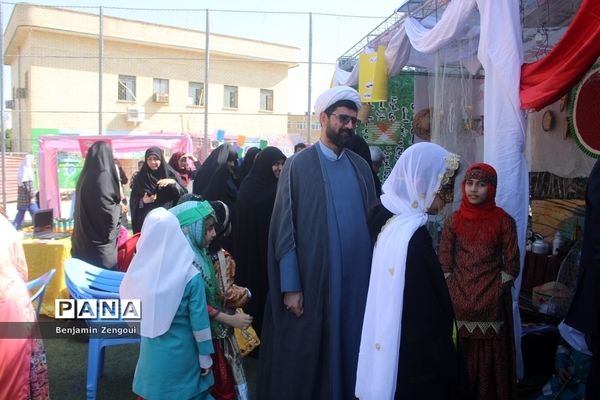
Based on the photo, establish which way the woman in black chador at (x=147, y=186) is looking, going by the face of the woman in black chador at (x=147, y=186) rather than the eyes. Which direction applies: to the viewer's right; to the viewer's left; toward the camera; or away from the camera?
toward the camera

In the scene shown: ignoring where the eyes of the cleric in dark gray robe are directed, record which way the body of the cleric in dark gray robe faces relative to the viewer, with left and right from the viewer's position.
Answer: facing the viewer and to the right of the viewer

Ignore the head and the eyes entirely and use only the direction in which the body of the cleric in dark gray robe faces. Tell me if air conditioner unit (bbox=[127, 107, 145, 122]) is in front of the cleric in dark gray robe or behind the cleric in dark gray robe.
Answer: behind

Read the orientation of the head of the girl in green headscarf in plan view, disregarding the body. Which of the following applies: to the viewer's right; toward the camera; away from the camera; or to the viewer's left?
to the viewer's right

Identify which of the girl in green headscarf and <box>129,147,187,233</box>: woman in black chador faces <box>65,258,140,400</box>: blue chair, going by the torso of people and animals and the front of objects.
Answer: the woman in black chador

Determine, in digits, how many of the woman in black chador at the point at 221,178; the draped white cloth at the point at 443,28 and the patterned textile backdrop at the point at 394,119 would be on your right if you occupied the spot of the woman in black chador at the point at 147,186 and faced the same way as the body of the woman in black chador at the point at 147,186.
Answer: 0

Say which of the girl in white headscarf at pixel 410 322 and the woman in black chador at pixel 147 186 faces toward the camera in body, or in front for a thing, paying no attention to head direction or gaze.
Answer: the woman in black chador

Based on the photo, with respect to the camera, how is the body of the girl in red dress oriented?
toward the camera

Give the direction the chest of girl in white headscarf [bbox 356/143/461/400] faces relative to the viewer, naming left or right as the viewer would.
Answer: facing to the right of the viewer

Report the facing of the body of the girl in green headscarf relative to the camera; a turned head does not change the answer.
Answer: to the viewer's right

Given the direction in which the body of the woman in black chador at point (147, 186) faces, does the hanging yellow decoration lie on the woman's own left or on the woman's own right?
on the woman's own left

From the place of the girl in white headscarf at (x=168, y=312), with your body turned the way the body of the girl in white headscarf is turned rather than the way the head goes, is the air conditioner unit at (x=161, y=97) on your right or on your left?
on your left
